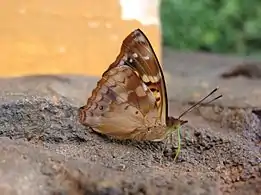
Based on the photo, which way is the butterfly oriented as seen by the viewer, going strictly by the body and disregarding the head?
to the viewer's right
